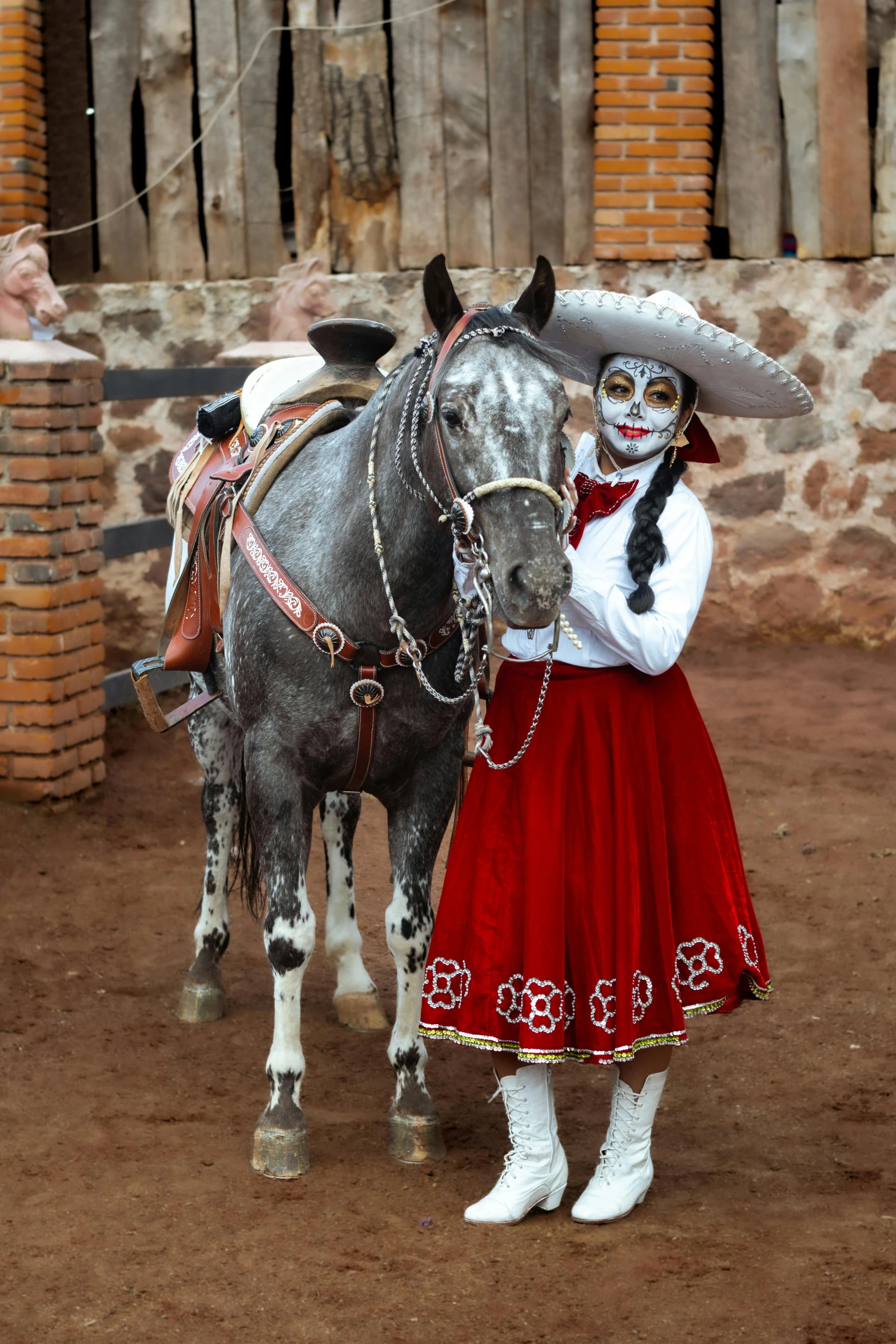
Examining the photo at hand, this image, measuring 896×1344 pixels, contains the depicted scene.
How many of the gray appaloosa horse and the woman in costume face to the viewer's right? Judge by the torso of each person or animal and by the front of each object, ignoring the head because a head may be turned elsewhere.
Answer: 0

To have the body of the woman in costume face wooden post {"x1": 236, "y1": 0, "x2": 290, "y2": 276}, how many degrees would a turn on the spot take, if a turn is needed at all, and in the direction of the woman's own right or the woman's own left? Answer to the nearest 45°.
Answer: approximately 135° to the woman's own right

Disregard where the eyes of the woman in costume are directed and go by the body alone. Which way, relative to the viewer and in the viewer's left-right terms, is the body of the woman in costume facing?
facing the viewer and to the left of the viewer

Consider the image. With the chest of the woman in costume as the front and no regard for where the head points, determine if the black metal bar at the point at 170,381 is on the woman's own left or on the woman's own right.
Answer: on the woman's own right

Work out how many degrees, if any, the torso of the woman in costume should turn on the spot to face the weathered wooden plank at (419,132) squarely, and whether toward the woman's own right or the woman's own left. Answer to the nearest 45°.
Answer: approximately 135° to the woman's own right

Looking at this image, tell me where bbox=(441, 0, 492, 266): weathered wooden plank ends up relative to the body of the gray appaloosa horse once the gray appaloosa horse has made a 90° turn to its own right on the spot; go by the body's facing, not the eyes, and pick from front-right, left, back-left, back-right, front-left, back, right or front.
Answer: right

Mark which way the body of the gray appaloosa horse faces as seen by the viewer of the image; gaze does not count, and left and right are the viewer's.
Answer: facing the viewer
